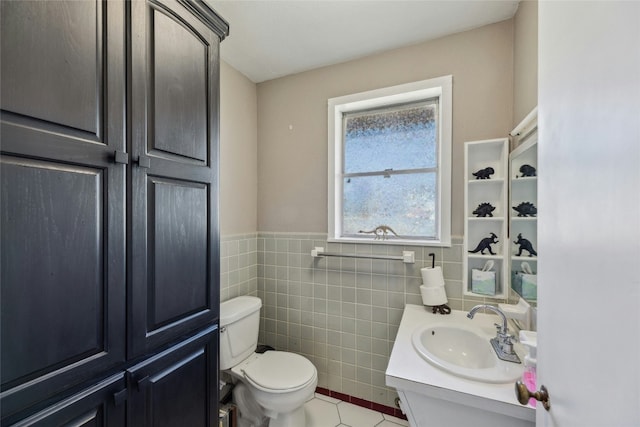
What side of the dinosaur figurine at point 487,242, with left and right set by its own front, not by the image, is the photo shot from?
right

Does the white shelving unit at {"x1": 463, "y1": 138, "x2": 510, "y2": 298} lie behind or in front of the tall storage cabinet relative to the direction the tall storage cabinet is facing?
in front

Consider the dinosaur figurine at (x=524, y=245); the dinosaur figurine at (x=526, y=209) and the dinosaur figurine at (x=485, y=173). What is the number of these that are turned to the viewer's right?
1

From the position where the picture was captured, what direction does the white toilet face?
facing the viewer and to the right of the viewer

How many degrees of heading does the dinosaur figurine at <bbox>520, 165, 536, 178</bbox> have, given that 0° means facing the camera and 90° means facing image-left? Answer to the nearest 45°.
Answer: approximately 90°

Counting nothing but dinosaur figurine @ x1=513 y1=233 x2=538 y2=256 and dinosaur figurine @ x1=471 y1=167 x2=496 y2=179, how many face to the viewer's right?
1

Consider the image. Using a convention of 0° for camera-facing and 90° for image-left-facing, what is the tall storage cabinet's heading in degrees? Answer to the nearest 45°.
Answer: approximately 315°
